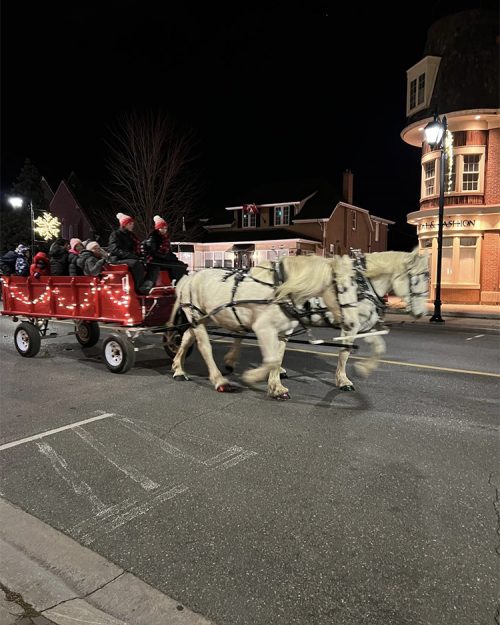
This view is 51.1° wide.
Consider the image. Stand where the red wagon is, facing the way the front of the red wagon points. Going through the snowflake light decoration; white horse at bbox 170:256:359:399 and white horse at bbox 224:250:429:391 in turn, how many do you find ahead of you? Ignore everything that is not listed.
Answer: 2

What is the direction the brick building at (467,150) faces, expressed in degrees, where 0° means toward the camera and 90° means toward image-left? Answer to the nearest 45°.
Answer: approximately 45°

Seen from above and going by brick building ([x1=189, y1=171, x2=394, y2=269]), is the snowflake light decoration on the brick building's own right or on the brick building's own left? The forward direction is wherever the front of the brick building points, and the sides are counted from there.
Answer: on the brick building's own right

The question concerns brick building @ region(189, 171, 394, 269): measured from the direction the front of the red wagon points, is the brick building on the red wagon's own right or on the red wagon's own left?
on the red wagon's own left

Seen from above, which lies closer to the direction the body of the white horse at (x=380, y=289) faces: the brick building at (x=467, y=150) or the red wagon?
the brick building

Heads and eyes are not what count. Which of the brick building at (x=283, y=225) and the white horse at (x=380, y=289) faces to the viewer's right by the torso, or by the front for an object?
the white horse

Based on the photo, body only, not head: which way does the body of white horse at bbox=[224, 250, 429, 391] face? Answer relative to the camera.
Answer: to the viewer's right

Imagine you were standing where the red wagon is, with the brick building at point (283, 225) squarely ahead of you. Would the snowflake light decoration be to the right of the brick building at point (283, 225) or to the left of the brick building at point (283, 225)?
left

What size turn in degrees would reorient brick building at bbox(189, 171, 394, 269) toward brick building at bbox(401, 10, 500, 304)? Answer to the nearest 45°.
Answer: approximately 90° to its left

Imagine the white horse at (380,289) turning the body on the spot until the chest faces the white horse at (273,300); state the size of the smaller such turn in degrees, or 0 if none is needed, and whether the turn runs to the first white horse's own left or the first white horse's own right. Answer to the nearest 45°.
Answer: approximately 135° to the first white horse's own right

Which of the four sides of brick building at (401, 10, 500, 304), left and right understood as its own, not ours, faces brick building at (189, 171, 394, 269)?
right

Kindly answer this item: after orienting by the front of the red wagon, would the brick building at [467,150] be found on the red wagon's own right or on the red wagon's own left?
on the red wagon's own left

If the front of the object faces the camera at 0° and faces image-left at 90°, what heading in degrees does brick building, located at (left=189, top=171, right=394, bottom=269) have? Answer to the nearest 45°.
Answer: approximately 45°

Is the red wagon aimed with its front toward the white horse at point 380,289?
yes

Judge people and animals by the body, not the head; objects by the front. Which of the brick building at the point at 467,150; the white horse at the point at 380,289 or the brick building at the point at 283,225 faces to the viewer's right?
the white horse
